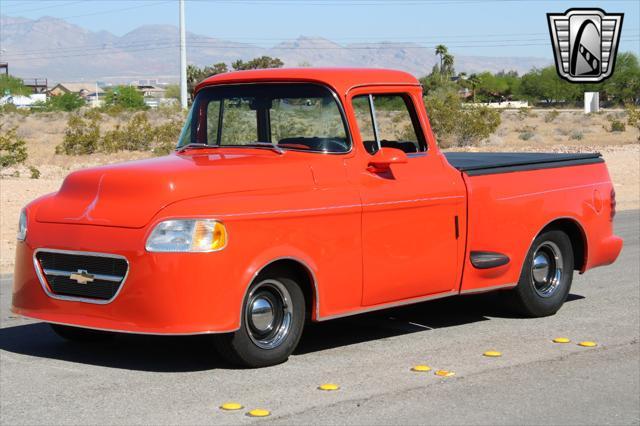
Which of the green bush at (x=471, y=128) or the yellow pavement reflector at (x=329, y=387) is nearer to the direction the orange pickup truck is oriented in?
the yellow pavement reflector

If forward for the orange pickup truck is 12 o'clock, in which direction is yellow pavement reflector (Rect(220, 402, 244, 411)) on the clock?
The yellow pavement reflector is roughly at 11 o'clock from the orange pickup truck.

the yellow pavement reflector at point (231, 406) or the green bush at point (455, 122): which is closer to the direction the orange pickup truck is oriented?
the yellow pavement reflector

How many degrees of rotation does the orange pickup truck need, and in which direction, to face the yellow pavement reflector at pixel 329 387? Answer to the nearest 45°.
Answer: approximately 45° to its left

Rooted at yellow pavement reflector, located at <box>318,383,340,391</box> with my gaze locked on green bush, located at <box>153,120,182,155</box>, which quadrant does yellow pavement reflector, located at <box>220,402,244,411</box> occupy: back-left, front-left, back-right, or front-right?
back-left

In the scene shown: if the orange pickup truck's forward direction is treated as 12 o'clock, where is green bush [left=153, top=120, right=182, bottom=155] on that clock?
The green bush is roughly at 4 o'clock from the orange pickup truck.

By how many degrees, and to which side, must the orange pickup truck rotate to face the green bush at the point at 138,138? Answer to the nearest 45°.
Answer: approximately 135° to its right

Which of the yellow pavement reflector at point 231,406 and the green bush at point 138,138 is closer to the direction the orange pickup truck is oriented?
the yellow pavement reflector

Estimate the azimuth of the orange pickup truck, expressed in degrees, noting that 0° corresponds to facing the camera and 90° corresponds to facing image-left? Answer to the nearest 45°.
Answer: approximately 45°

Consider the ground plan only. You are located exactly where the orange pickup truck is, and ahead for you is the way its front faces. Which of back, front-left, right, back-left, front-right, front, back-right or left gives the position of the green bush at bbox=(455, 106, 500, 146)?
back-right

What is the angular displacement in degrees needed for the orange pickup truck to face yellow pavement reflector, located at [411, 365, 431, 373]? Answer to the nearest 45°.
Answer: approximately 90° to its left

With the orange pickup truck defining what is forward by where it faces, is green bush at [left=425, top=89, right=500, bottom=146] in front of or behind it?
behind
